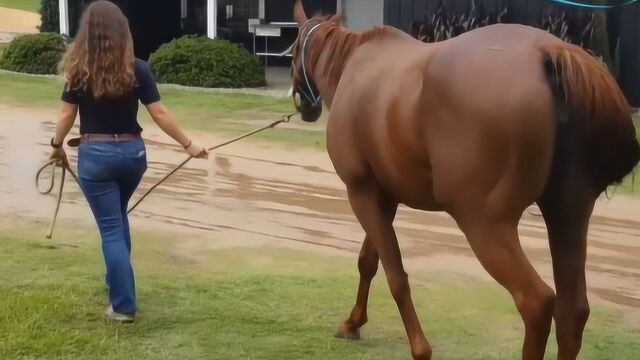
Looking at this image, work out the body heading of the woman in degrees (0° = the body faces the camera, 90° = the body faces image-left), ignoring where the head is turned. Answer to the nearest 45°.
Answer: approximately 180°

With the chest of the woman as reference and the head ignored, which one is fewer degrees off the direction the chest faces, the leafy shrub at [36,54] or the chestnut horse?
the leafy shrub

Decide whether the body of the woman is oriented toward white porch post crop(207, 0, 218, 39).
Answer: yes

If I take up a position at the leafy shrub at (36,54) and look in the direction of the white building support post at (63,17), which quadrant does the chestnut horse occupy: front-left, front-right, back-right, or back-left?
back-right

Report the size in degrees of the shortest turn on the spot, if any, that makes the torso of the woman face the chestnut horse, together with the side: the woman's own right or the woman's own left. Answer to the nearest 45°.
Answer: approximately 135° to the woman's own right

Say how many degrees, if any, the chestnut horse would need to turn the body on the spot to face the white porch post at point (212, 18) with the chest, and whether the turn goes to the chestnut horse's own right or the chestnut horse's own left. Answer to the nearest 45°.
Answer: approximately 45° to the chestnut horse's own right

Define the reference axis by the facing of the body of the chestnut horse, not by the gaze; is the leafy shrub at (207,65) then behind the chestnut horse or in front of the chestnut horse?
in front

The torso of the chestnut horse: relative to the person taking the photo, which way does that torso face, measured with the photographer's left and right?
facing away from the viewer and to the left of the viewer

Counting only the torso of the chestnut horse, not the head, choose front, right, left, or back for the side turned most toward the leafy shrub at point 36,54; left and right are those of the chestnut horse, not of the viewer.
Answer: front

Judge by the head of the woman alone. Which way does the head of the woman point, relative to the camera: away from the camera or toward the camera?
away from the camera

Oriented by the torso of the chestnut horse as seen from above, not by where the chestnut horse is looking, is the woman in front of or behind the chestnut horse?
in front

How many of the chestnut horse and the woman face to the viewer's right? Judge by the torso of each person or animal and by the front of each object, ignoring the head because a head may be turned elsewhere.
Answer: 0

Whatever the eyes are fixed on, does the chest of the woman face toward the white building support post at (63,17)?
yes
